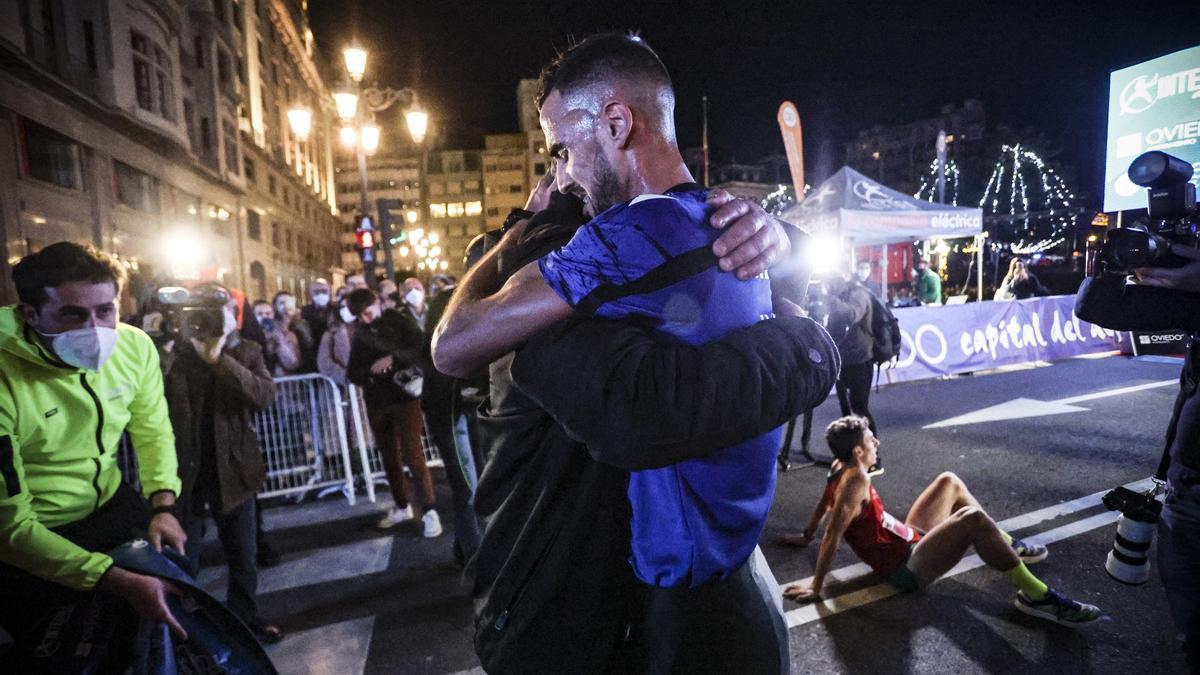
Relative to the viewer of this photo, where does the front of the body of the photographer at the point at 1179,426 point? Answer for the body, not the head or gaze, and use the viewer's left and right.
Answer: facing to the left of the viewer

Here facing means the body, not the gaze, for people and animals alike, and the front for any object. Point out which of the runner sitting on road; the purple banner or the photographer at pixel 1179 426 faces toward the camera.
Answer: the purple banner

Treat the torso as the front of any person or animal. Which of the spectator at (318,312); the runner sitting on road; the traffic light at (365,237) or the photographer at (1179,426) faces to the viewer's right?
the runner sitting on road

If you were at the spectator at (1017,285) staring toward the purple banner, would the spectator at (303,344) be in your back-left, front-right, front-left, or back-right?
front-right

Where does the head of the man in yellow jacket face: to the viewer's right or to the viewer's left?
to the viewer's right

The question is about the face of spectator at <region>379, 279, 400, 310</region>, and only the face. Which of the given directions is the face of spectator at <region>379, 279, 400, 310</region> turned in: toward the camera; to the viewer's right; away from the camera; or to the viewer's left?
toward the camera

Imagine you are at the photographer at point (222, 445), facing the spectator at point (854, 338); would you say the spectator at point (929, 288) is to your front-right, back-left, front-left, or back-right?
front-left

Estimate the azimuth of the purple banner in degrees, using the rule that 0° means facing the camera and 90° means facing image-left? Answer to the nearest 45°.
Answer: approximately 0°

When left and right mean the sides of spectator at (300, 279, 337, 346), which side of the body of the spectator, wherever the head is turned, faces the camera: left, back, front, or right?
front

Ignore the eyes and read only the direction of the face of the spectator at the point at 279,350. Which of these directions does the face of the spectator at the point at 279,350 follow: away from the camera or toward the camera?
toward the camera

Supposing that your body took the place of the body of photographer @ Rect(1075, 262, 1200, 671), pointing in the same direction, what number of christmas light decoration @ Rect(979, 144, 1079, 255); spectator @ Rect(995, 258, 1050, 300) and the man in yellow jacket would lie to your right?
2

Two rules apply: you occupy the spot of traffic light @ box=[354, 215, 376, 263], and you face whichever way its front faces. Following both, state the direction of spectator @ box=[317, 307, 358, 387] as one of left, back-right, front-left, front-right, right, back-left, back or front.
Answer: front

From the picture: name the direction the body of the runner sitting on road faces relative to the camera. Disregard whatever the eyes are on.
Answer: to the viewer's right

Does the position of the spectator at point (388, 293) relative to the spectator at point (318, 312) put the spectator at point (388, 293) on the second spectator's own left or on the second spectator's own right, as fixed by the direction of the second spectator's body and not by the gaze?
on the second spectator's own left

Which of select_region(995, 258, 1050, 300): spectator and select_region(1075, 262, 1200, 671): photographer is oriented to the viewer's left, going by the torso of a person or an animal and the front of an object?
the photographer

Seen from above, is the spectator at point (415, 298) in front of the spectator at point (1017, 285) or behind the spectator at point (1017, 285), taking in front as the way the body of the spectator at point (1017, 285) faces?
in front

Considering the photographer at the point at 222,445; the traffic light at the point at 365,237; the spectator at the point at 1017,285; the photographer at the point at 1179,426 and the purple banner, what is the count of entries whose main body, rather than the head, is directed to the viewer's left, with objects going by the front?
1

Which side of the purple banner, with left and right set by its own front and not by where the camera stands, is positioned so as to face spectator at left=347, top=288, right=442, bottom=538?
front

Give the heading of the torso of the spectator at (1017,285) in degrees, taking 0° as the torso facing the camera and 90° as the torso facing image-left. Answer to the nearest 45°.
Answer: approximately 0°

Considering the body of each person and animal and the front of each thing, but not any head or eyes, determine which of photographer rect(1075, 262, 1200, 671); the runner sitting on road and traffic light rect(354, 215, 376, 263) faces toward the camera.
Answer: the traffic light
